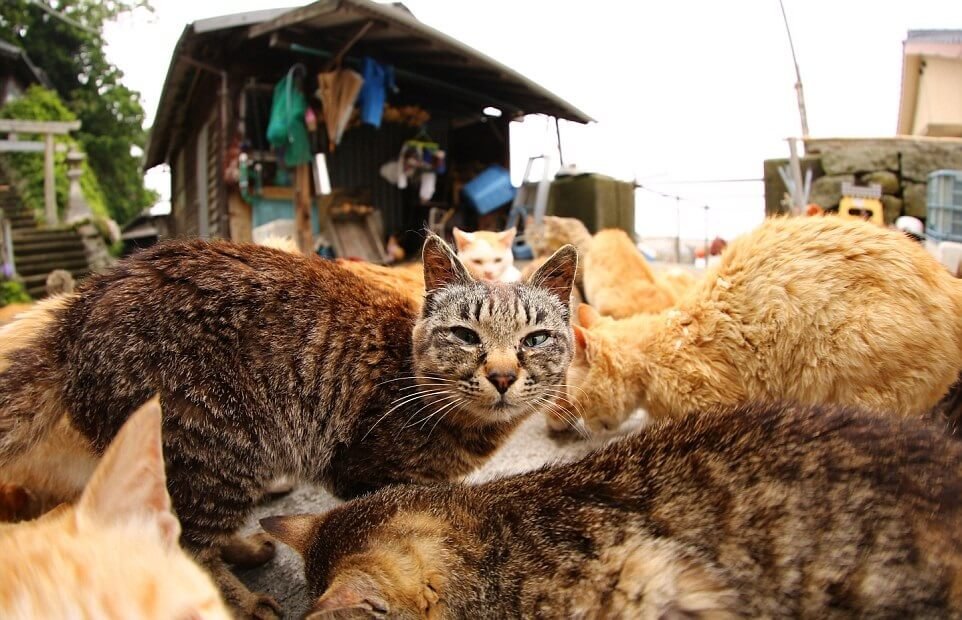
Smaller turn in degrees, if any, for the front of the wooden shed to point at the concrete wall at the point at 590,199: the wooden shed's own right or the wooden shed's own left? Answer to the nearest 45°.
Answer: approximately 45° to the wooden shed's own left

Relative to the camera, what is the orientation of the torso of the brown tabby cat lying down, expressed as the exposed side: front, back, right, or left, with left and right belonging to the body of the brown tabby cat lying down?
left

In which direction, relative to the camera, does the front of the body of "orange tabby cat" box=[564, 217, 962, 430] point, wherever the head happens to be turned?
to the viewer's left

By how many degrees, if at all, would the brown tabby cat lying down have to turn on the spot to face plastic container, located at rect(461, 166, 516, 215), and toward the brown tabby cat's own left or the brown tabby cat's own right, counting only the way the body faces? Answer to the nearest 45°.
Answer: approximately 90° to the brown tabby cat's own right

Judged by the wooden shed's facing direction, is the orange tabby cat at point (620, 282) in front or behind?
in front

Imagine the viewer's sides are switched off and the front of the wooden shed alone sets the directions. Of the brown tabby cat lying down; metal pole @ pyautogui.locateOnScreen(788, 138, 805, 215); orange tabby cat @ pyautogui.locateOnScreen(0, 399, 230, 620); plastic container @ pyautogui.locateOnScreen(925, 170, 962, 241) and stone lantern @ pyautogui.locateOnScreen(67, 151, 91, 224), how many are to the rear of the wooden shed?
1

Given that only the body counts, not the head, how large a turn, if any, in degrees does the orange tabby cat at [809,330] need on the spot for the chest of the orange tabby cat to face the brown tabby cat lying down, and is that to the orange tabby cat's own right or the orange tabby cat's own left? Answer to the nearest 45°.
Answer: approximately 90° to the orange tabby cat's own left

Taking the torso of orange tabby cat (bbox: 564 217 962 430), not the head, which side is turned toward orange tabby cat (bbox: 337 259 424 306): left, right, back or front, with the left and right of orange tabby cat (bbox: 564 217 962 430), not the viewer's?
front
